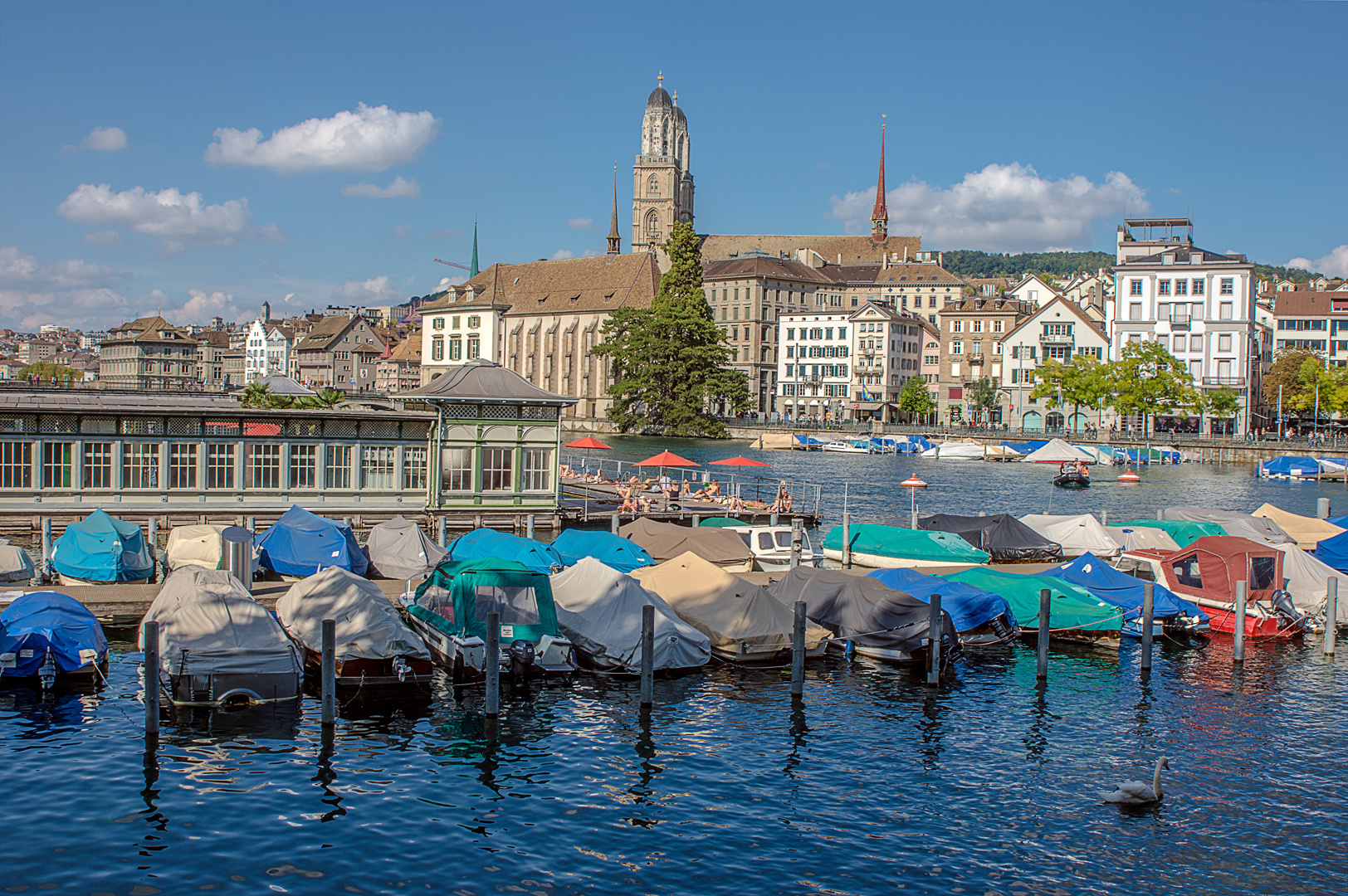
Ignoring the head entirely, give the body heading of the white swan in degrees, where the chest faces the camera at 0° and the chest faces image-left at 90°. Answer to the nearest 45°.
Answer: approximately 270°
